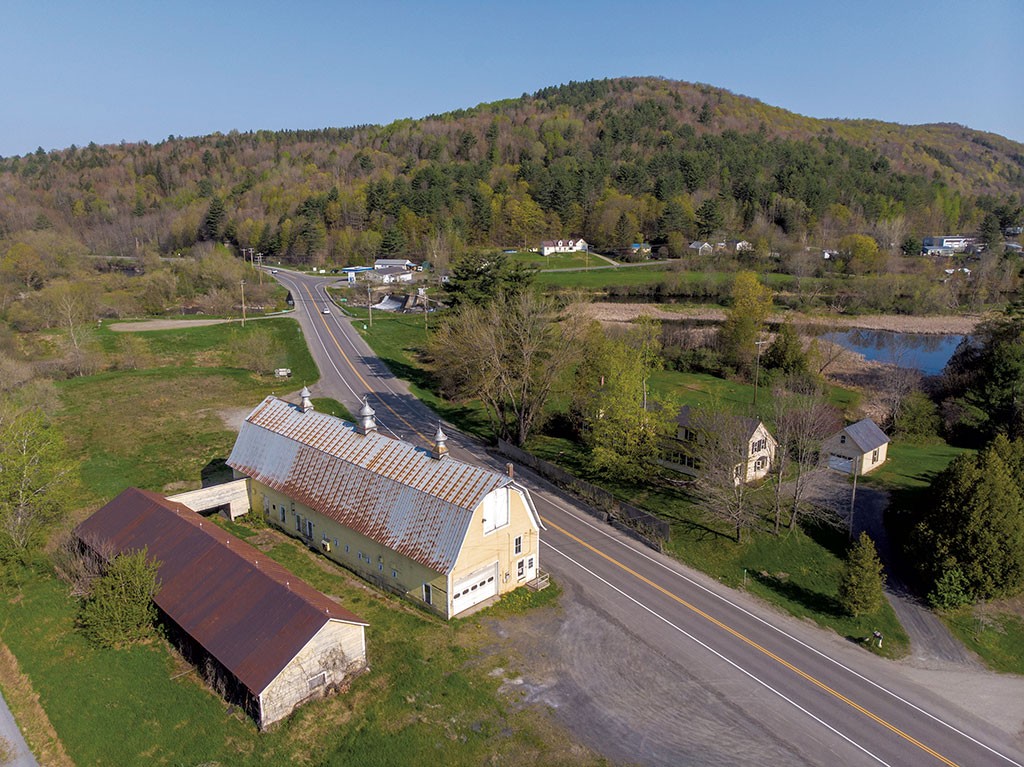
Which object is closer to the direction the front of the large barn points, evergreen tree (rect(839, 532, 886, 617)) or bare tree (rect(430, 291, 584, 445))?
the evergreen tree

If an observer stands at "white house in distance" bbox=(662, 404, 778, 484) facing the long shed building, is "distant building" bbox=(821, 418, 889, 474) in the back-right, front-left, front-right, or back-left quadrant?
back-left

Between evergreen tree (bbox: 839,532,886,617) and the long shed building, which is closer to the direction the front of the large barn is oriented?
the evergreen tree

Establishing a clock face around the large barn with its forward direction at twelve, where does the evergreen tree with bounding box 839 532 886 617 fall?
The evergreen tree is roughly at 11 o'clock from the large barn.

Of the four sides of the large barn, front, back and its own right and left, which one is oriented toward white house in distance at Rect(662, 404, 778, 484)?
left

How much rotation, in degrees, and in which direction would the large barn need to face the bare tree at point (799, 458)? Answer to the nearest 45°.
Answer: approximately 45° to its left

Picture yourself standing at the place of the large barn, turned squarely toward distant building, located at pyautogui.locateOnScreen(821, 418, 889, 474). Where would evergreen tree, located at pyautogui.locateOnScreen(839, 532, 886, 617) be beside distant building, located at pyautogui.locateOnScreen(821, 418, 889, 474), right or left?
right

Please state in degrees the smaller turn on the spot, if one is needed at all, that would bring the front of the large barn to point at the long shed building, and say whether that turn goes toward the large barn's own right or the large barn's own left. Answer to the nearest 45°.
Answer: approximately 90° to the large barn's own right

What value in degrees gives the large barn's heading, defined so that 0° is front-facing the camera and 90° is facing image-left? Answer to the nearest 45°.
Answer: approximately 315°

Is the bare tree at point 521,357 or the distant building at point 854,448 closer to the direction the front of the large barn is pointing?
the distant building

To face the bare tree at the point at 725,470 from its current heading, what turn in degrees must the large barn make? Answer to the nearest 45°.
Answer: approximately 45° to its left

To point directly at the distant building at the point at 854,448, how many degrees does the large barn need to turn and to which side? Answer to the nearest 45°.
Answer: approximately 45° to its left

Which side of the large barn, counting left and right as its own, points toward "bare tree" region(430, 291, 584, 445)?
left
